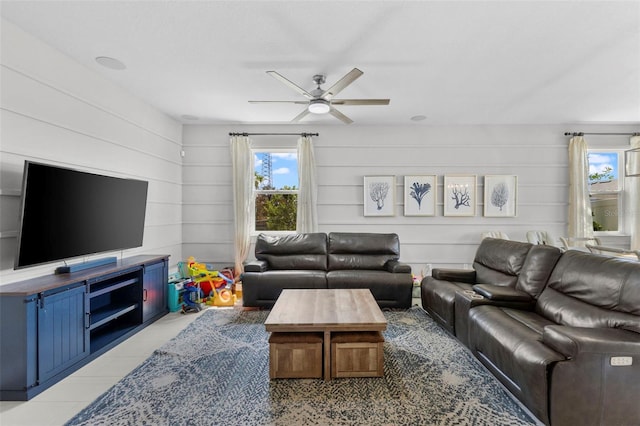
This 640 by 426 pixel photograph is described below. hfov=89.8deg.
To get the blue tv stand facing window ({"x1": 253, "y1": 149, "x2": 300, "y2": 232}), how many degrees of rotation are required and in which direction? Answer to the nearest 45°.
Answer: approximately 90° to its left

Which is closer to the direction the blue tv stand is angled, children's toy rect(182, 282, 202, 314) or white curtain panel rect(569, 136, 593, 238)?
the white curtain panel

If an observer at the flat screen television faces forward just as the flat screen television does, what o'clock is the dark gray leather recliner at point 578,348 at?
The dark gray leather recliner is roughly at 12 o'clock from the flat screen television.

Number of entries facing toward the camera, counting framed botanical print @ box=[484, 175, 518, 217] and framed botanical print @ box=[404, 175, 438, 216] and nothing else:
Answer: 2

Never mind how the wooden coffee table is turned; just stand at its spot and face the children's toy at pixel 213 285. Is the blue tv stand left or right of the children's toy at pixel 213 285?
left

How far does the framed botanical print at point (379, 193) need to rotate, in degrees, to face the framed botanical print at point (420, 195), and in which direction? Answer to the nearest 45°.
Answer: approximately 90° to its left

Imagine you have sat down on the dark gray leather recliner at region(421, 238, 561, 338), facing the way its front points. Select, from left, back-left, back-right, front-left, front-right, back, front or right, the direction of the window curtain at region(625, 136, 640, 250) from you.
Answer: back

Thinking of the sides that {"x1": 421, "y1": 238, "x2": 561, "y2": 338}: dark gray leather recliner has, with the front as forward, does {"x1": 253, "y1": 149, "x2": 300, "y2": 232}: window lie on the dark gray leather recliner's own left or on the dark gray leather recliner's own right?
on the dark gray leather recliner's own right

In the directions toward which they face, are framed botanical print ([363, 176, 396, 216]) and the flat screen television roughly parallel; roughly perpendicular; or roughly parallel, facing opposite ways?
roughly perpendicular

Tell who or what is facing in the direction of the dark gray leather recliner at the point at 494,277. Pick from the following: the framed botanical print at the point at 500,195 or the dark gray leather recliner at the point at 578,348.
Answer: the framed botanical print
